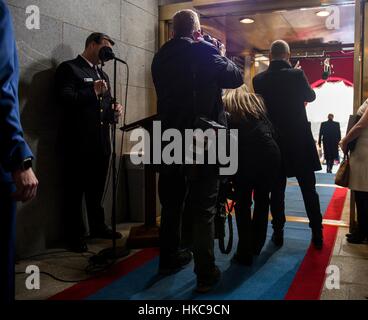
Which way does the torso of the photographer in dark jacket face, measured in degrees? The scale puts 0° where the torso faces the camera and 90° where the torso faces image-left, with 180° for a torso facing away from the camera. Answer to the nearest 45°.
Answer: approximately 225°
